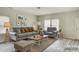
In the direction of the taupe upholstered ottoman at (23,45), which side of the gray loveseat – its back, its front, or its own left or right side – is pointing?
front

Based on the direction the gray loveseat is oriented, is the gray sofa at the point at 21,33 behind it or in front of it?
in front

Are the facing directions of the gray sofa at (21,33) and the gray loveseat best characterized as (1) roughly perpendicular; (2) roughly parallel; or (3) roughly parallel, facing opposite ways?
roughly perpendicular

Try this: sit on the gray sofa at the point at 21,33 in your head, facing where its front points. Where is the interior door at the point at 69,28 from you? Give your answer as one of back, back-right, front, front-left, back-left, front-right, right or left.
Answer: front-left

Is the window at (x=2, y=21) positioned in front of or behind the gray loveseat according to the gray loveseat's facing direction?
in front

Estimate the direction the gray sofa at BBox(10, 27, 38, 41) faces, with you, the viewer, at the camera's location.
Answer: facing the viewer and to the right of the viewer

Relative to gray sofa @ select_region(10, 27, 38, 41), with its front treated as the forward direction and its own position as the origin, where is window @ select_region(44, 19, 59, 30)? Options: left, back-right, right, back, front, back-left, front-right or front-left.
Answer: front-left

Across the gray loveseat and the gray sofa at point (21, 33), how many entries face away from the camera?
0
